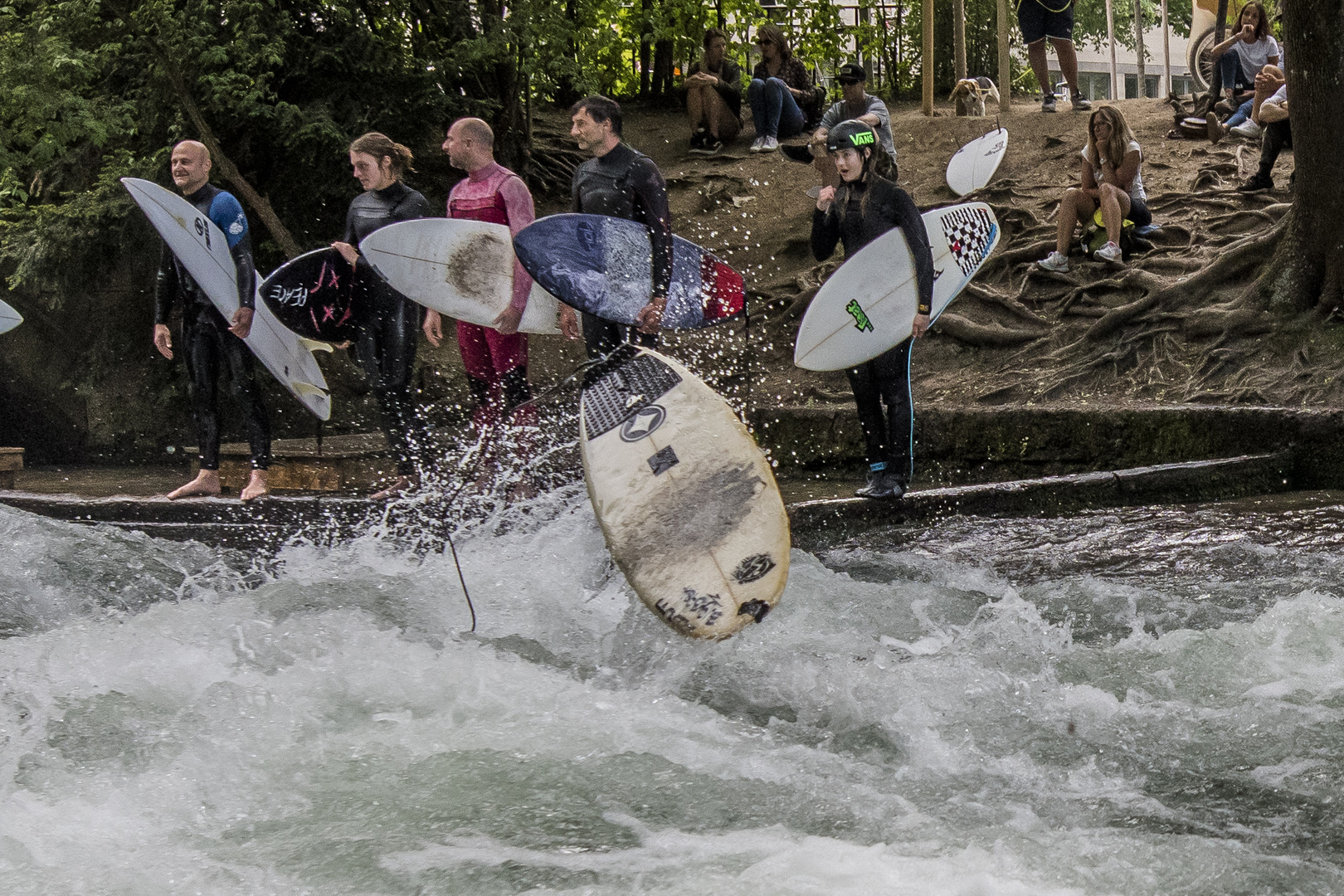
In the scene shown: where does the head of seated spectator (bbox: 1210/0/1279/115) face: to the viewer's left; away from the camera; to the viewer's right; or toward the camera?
toward the camera

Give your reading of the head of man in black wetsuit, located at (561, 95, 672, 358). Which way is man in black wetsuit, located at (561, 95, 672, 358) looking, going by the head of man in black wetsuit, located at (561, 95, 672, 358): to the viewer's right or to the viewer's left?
to the viewer's left

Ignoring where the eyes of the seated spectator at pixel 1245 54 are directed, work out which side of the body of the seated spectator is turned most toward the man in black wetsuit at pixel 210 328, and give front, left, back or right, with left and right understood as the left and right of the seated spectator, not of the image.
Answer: front

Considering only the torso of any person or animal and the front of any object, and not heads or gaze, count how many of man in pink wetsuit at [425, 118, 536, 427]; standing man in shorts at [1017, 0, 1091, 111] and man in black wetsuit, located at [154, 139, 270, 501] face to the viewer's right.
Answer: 0

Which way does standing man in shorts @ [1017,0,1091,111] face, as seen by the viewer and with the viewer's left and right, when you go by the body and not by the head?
facing the viewer

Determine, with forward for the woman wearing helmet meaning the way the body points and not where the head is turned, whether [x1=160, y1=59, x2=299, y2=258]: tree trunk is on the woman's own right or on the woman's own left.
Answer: on the woman's own right

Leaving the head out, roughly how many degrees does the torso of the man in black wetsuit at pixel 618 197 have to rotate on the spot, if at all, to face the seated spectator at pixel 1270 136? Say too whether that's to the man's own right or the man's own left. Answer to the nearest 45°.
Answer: approximately 180°

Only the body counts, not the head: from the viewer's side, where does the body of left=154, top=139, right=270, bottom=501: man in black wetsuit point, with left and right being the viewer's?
facing the viewer and to the left of the viewer

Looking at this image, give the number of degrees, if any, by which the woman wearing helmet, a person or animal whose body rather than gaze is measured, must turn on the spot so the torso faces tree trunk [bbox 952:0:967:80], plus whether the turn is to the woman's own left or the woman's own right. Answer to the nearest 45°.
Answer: approximately 135° to the woman's own right

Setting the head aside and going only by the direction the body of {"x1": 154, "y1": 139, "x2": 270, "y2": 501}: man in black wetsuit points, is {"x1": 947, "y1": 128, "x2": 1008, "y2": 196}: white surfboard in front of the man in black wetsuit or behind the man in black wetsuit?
behind

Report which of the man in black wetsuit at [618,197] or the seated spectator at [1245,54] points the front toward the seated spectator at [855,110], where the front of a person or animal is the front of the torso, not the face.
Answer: the seated spectator at [1245,54]

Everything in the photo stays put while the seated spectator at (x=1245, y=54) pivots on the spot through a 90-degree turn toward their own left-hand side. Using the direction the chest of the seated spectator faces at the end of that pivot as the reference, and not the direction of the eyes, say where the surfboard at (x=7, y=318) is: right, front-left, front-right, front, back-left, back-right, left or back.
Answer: right
